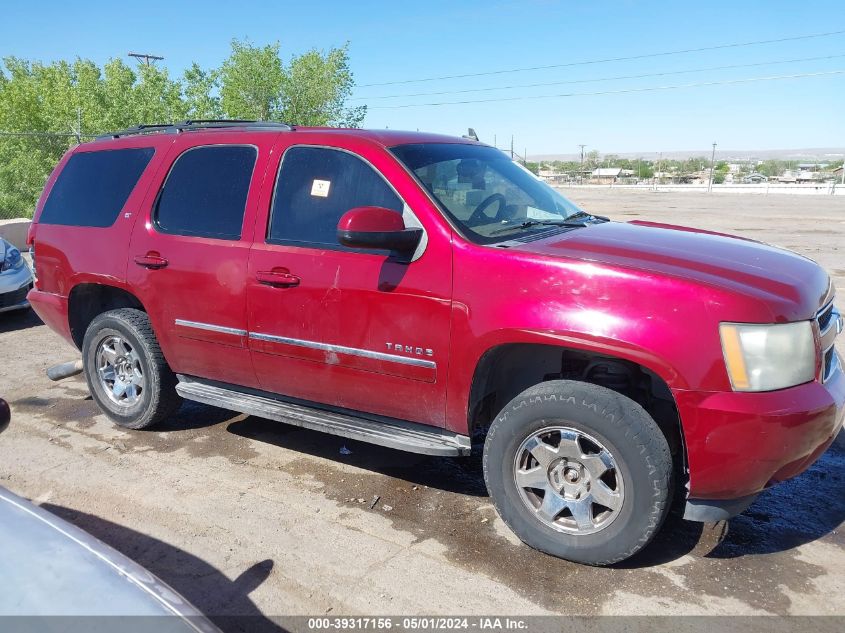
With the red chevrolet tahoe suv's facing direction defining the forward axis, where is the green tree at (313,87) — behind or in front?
behind

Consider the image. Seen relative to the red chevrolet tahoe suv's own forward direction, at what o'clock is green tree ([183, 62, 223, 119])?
The green tree is roughly at 7 o'clock from the red chevrolet tahoe suv.

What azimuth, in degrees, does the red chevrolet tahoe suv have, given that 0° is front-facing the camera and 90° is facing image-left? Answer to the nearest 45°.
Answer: approximately 315°

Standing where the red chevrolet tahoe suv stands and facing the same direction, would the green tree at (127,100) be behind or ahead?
behind

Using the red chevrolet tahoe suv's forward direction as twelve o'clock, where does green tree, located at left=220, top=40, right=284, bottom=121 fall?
The green tree is roughly at 7 o'clock from the red chevrolet tahoe suv.
